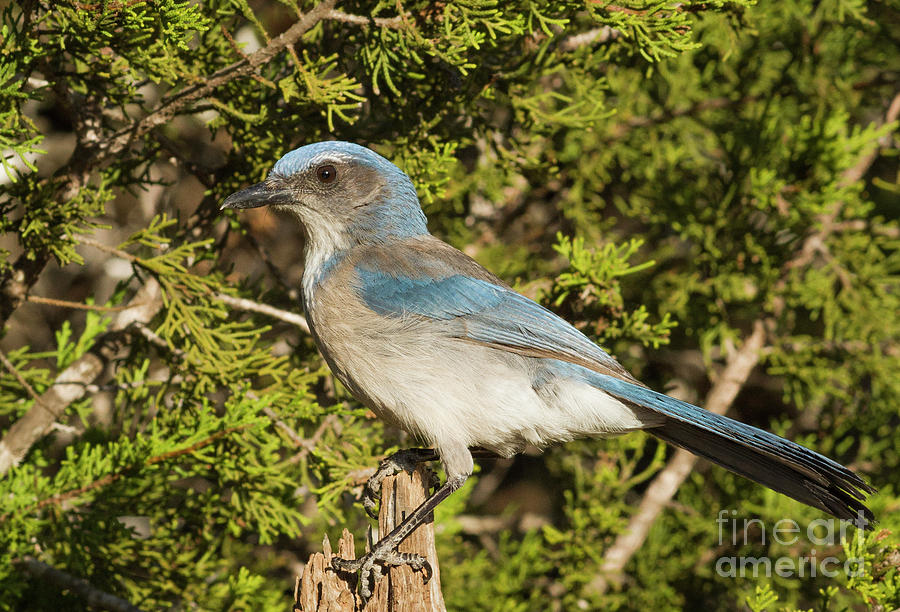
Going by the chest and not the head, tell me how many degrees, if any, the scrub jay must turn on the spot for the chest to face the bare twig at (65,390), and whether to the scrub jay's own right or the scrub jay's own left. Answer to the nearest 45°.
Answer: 0° — it already faces it

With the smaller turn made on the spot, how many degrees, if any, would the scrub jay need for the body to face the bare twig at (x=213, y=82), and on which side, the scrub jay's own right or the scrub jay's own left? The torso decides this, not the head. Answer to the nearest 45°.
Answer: approximately 45° to the scrub jay's own right

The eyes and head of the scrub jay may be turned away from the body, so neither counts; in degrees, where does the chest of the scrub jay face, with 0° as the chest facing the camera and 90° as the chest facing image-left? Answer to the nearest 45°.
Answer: approximately 90°

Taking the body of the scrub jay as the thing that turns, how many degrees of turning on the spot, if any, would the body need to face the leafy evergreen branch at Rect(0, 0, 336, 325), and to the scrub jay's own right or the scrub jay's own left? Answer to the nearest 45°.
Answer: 0° — it already faces it
